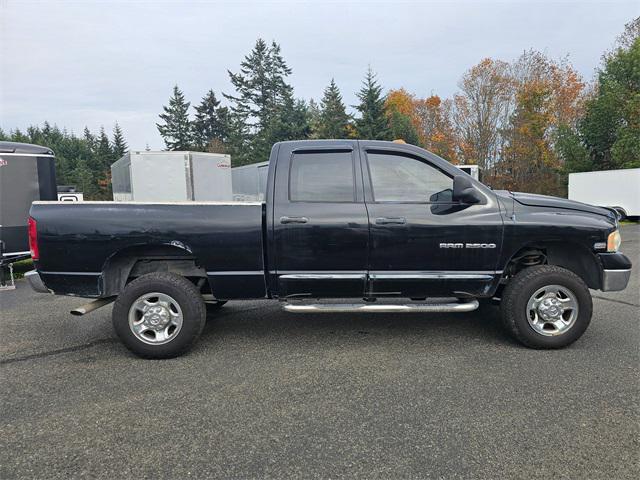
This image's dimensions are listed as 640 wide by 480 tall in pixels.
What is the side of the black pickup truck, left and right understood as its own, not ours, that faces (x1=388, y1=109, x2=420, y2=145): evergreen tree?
left

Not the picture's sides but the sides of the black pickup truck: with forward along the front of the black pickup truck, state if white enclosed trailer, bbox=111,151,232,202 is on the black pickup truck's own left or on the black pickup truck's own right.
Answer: on the black pickup truck's own left

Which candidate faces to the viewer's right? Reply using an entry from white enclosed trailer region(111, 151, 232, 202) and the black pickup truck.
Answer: the black pickup truck

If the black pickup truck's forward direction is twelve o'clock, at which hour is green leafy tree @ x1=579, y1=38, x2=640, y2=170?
The green leafy tree is roughly at 10 o'clock from the black pickup truck.

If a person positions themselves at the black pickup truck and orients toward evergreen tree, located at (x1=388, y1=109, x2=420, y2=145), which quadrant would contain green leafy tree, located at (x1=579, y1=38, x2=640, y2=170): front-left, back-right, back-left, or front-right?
front-right

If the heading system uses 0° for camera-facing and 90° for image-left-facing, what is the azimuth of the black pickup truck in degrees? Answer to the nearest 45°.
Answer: approximately 270°

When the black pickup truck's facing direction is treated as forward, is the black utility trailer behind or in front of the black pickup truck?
behind

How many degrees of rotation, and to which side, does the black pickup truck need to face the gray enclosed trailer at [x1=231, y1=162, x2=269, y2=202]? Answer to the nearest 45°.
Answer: approximately 90° to its left

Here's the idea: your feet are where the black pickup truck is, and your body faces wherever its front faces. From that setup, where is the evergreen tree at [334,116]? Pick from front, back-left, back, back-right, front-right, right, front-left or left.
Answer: left

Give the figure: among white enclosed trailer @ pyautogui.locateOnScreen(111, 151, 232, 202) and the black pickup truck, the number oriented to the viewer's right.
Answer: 1
